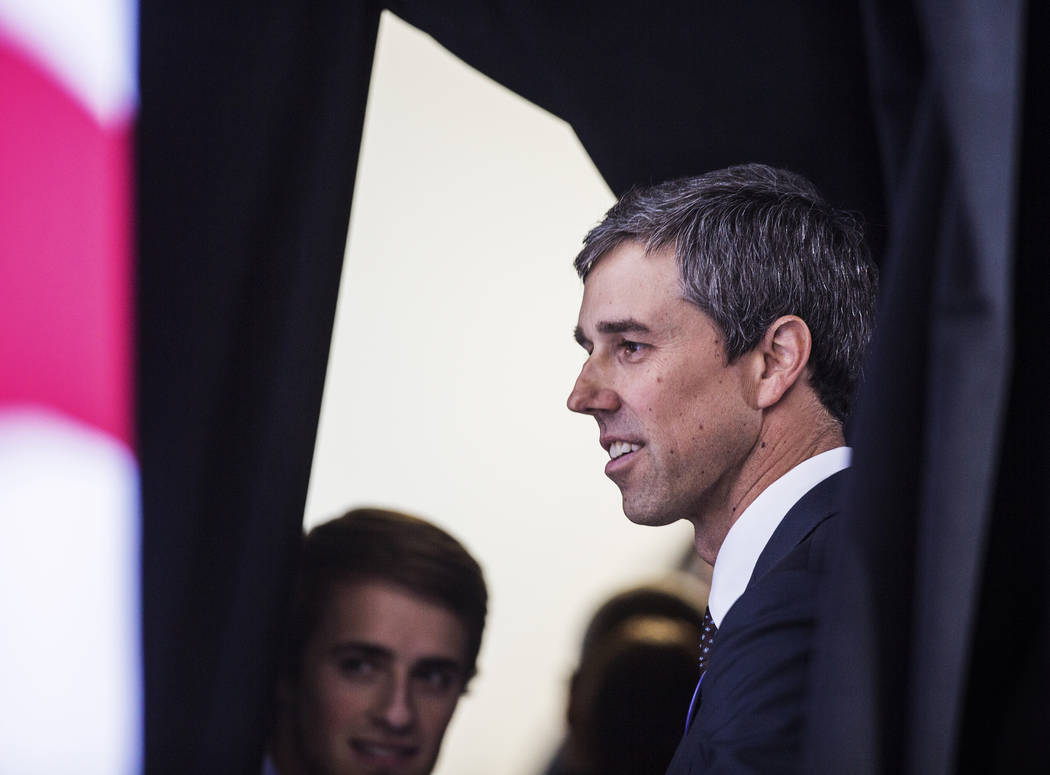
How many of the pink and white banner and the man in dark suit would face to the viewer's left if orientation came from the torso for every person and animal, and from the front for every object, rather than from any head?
1

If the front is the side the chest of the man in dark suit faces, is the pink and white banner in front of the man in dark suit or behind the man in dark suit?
in front

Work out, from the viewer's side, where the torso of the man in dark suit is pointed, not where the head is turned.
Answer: to the viewer's left

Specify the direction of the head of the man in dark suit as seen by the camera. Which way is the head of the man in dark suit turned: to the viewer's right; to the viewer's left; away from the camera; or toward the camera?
to the viewer's left

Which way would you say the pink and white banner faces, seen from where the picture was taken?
facing the viewer
